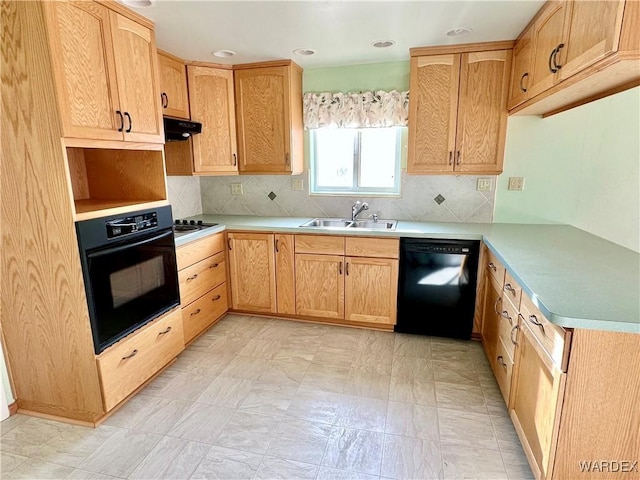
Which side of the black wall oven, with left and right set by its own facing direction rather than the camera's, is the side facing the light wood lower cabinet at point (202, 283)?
left

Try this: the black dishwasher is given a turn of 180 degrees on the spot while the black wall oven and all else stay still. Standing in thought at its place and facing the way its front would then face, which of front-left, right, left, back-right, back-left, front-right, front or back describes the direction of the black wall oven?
back-left

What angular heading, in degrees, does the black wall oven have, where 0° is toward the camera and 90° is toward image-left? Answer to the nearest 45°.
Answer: approximately 315°

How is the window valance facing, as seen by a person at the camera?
facing the viewer

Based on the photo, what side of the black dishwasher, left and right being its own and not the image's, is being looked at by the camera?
front

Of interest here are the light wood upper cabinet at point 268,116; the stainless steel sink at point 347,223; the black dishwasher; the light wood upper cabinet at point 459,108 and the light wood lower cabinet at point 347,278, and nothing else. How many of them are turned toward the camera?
5

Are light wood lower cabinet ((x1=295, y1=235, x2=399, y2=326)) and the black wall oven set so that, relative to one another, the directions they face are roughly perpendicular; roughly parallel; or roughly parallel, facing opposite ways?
roughly perpendicular

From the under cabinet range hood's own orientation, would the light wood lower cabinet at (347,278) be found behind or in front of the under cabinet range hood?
in front

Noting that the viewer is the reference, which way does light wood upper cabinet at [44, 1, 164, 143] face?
facing the viewer and to the right of the viewer

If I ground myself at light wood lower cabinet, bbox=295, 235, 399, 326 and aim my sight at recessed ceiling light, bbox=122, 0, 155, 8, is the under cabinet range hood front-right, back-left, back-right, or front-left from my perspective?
front-right

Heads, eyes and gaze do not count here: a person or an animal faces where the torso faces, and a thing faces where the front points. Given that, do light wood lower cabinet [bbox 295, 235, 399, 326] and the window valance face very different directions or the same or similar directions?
same or similar directions

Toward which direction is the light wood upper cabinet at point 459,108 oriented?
toward the camera

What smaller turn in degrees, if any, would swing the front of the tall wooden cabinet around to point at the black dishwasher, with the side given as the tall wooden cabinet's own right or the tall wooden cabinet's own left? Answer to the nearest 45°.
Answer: approximately 45° to the tall wooden cabinet's own left

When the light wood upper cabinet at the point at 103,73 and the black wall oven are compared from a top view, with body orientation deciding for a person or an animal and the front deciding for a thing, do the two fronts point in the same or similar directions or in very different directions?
same or similar directions

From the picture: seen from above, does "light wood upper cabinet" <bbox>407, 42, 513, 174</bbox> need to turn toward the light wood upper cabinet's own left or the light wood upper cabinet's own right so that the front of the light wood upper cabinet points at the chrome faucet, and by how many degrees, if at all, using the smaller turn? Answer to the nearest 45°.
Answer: approximately 90° to the light wood upper cabinet's own right

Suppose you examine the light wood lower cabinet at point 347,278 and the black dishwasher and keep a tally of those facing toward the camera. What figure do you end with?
2
